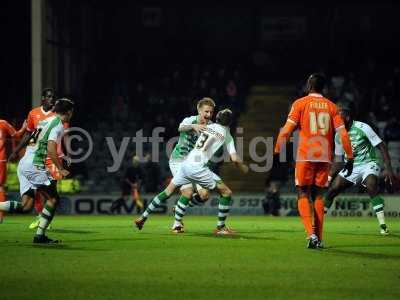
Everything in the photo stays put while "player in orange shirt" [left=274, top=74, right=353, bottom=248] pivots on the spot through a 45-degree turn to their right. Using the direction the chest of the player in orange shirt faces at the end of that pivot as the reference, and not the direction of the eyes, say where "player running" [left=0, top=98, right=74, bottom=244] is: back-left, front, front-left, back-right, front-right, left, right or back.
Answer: back-left

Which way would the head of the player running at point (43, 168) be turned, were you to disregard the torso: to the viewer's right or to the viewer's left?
to the viewer's right

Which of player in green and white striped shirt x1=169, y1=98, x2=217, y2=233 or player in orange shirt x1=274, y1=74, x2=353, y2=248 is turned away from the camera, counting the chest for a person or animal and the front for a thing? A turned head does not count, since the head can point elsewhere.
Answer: the player in orange shirt

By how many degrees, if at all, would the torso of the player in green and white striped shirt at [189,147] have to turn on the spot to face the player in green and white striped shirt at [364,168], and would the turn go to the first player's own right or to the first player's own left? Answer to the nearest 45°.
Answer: approximately 45° to the first player's own left

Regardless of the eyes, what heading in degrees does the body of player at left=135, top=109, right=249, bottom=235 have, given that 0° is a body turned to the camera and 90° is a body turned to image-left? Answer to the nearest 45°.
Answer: approximately 225°

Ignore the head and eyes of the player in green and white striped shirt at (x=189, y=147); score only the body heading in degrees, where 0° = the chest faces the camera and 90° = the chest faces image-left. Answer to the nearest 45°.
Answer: approximately 315°

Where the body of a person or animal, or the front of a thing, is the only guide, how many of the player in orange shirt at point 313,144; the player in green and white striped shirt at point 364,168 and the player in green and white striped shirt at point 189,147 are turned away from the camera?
1

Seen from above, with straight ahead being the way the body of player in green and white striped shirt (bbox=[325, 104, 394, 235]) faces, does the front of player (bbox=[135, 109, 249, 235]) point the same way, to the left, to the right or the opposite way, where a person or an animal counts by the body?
the opposite way

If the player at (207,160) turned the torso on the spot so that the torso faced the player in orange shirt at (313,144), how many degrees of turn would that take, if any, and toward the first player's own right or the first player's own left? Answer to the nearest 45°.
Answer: approximately 90° to the first player's own right

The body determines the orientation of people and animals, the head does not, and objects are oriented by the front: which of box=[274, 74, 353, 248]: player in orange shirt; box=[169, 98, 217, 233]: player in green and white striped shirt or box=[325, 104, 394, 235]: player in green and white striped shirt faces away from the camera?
the player in orange shirt

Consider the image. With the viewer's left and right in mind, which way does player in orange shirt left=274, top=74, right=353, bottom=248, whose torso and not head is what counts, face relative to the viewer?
facing away from the viewer

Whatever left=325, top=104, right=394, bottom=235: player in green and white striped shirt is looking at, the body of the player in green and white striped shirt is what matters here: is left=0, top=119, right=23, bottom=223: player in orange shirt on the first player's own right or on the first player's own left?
on the first player's own right

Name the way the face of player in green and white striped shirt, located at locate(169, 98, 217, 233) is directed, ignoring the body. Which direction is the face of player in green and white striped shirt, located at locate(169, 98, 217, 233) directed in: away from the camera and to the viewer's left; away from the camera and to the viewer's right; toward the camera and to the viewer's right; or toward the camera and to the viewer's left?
toward the camera and to the viewer's right

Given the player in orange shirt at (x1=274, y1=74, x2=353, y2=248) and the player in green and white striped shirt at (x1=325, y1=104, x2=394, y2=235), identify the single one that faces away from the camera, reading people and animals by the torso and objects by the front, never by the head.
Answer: the player in orange shirt

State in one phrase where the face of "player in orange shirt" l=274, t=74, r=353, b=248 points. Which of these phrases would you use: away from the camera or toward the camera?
away from the camera
